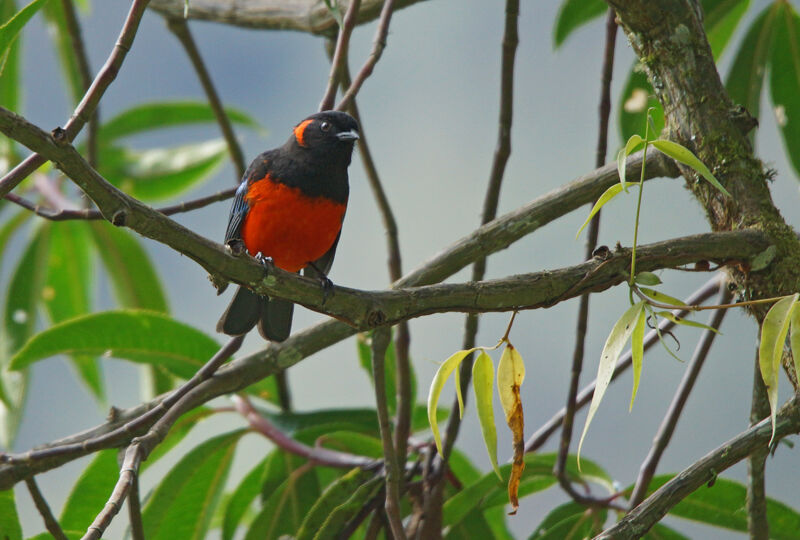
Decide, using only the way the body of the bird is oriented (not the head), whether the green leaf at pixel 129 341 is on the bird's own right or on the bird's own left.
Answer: on the bird's own right

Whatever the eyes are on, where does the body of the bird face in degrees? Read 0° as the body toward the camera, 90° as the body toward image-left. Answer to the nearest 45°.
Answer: approximately 315°

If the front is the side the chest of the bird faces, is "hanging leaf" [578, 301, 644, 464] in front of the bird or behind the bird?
in front

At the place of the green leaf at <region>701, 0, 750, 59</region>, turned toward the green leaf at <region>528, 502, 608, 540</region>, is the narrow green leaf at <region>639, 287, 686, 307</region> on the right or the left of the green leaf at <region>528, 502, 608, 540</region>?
left
